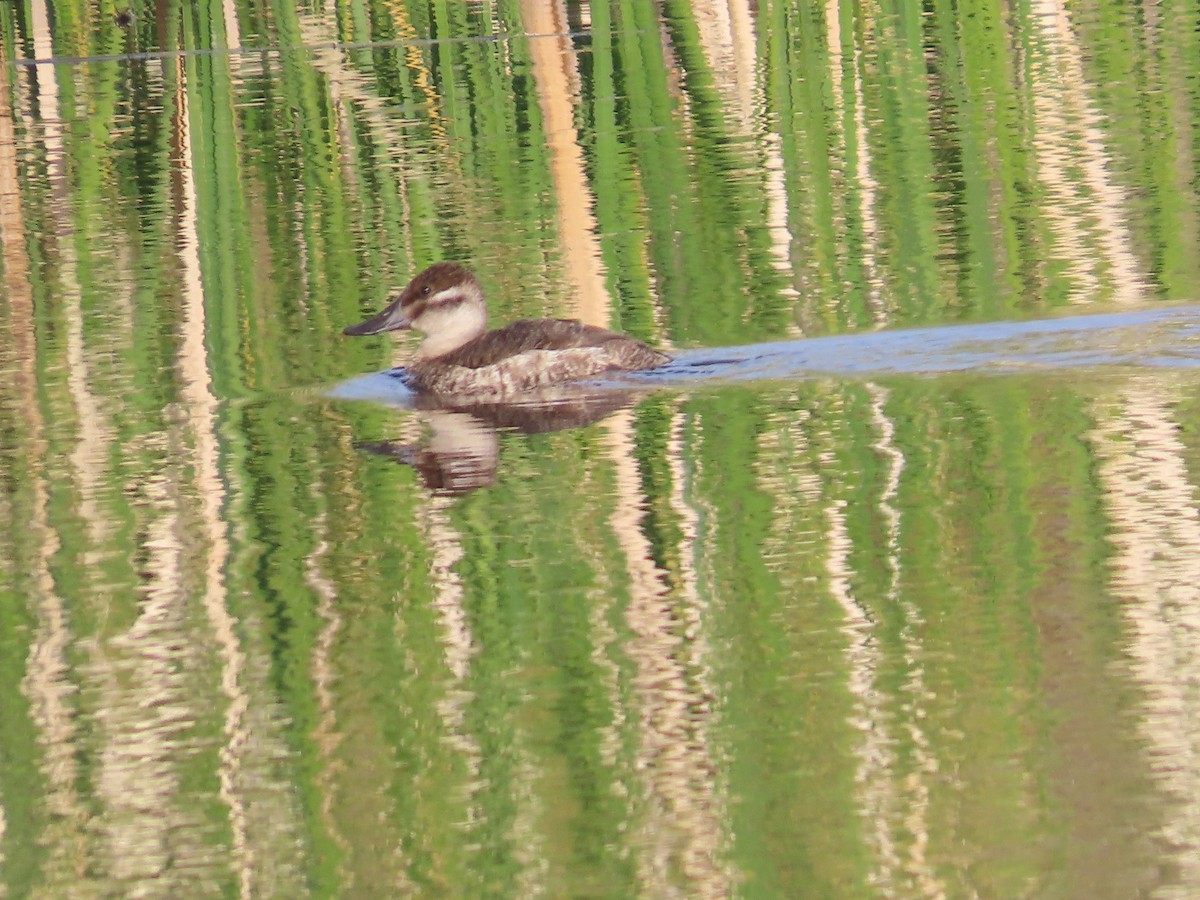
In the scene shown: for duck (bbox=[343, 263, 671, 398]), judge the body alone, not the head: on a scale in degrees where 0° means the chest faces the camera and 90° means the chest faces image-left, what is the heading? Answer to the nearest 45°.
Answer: approximately 90°
